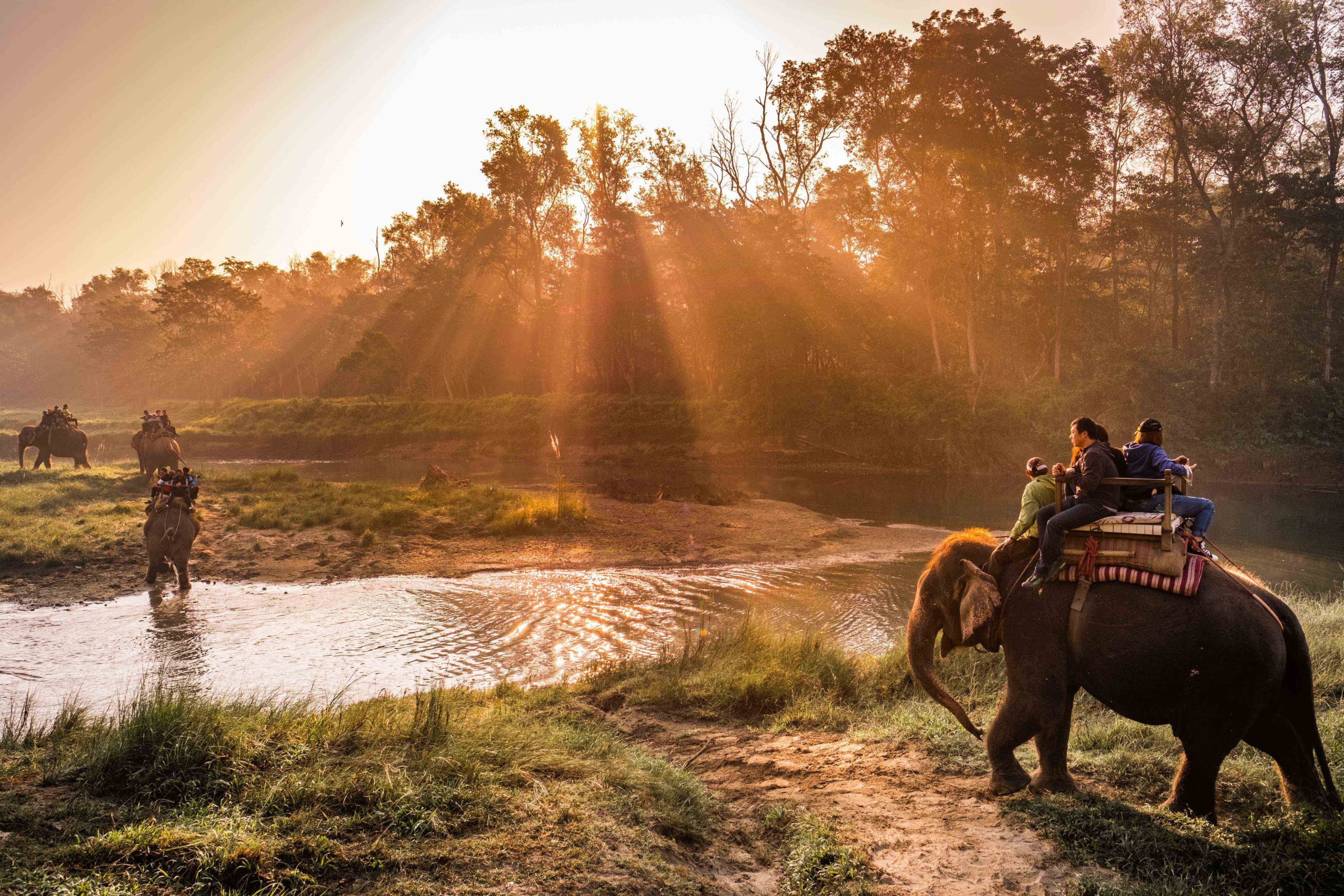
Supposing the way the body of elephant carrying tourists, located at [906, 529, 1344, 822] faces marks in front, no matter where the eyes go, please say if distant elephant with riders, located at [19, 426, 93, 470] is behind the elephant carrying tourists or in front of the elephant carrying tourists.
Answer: in front

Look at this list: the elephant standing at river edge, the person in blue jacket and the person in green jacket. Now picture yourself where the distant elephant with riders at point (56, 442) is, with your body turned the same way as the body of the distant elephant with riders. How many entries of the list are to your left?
3

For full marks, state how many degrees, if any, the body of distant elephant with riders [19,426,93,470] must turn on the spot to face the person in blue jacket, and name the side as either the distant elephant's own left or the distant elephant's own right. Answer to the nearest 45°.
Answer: approximately 90° to the distant elephant's own left

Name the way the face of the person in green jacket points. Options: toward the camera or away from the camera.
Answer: away from the camera

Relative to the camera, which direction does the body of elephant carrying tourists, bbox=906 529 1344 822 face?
to the viewer's left

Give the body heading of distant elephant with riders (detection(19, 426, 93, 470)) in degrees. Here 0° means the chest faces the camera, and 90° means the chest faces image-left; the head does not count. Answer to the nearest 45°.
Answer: approximately 90°

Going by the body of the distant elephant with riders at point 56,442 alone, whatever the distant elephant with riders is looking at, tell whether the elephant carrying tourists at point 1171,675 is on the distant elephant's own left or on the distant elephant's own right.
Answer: on the distant elephant's own left
